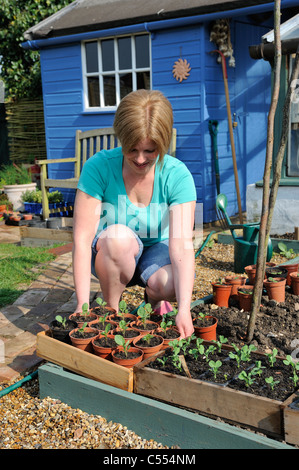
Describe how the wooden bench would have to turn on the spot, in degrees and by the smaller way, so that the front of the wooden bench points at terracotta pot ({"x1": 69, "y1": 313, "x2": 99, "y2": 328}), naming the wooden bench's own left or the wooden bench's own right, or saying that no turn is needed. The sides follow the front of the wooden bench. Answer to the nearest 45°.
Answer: approximately 45° to the wooden bench's own left

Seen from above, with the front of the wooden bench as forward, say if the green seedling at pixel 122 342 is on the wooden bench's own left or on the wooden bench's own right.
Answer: on the wooden bench's own left

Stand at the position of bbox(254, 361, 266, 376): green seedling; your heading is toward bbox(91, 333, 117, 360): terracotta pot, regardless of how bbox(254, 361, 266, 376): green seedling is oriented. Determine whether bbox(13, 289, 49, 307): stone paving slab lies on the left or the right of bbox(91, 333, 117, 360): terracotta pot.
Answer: right

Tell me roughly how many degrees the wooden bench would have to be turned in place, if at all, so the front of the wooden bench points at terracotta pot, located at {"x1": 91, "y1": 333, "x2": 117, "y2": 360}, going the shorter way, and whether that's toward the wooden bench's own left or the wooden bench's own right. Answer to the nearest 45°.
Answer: approximately 45° to the wooden bench's own left

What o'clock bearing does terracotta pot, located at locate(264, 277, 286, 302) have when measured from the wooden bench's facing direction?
The terracotta pot is roughly at 10 o'clock from the wooden bench.

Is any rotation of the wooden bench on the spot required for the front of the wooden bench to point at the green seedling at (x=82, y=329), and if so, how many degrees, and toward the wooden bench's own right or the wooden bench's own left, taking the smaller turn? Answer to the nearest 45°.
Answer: approximately 45° to the wooden bench's own left

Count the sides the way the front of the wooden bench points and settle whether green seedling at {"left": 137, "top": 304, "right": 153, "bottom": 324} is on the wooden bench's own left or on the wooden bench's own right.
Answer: on the wooden bench's own left

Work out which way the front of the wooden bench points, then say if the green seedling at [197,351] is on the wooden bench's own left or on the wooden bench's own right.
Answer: on the wooden bench's own left

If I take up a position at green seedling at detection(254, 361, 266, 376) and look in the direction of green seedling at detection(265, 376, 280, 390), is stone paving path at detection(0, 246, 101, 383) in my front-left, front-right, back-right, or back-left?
back-right

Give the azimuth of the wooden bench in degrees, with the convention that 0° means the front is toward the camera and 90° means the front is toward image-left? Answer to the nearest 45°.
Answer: approximately 45°

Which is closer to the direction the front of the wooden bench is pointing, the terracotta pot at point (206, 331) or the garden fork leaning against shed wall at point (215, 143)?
the terracotta pot
